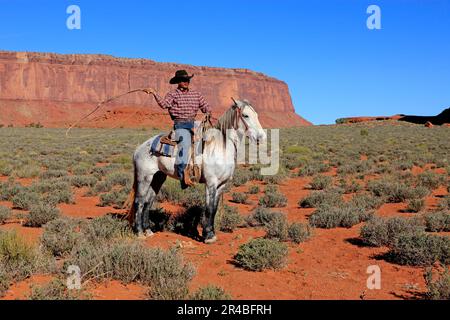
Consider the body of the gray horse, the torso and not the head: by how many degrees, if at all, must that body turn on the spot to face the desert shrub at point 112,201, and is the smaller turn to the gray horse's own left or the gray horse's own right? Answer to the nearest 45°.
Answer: approximately 180°

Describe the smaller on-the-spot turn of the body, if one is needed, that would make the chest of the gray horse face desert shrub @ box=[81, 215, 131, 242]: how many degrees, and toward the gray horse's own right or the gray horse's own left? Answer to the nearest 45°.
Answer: approximately 135° to the gray horse's own right

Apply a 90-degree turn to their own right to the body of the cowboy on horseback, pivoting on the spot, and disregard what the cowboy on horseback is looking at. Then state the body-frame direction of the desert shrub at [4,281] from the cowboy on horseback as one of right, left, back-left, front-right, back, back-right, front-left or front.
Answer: front

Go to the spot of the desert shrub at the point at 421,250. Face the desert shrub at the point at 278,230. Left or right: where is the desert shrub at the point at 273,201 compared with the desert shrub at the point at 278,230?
right

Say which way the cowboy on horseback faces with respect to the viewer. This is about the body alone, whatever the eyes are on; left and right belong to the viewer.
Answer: facing the viewer and to the right of the viewer

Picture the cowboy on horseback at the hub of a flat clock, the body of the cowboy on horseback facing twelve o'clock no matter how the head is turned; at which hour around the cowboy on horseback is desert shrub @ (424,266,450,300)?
The desert shrub is roughly at 12 o'clock from the cowboy on horseback.

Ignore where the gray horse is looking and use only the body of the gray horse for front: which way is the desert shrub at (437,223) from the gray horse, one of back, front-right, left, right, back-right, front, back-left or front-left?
front-left
